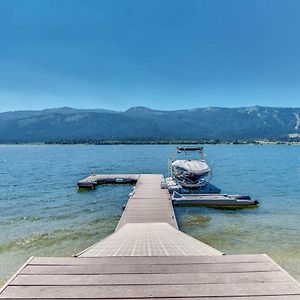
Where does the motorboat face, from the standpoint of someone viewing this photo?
facing the viewer

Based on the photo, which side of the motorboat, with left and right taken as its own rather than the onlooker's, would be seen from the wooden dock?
front
